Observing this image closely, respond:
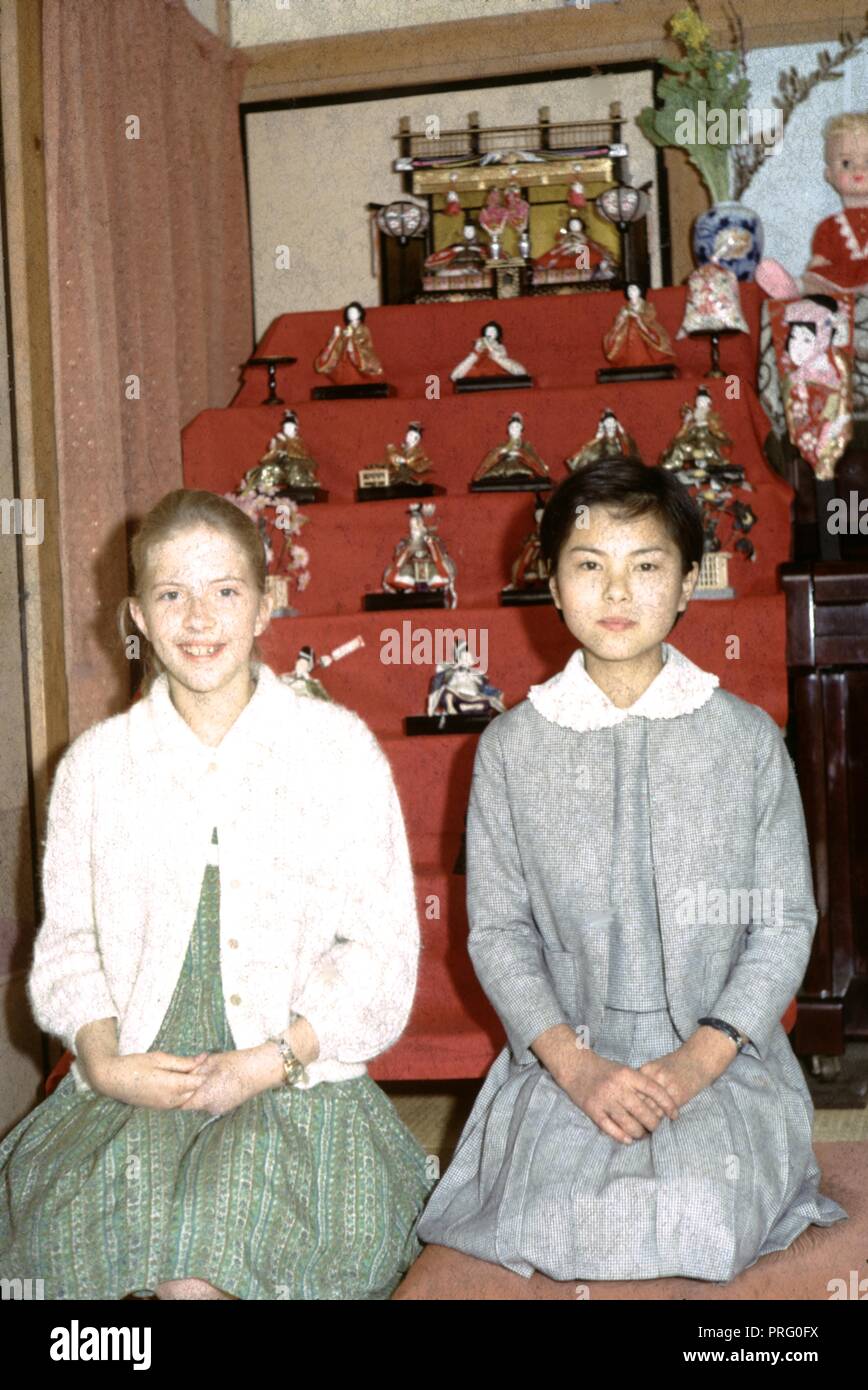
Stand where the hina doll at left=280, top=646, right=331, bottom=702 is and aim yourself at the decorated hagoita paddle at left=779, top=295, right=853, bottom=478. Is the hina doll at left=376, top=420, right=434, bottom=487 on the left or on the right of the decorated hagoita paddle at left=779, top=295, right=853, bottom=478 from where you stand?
left

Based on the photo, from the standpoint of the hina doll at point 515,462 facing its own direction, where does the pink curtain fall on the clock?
The pink curtain is roughly at 3 o'clock from the hina doll.

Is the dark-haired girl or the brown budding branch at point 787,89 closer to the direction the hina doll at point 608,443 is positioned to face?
the dark-haired girl

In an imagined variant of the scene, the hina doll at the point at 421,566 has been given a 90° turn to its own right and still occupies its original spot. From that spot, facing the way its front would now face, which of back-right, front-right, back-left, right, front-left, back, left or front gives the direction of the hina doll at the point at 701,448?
back

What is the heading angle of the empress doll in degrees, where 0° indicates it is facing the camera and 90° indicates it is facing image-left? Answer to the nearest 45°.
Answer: approximately 0°

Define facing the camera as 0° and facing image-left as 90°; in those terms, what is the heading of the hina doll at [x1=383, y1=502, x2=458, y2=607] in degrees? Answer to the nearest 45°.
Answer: approximately 0°

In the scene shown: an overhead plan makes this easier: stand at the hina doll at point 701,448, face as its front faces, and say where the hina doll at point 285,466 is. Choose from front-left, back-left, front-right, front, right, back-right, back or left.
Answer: right

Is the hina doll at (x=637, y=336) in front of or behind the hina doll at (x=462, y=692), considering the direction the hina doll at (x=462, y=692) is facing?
behind
